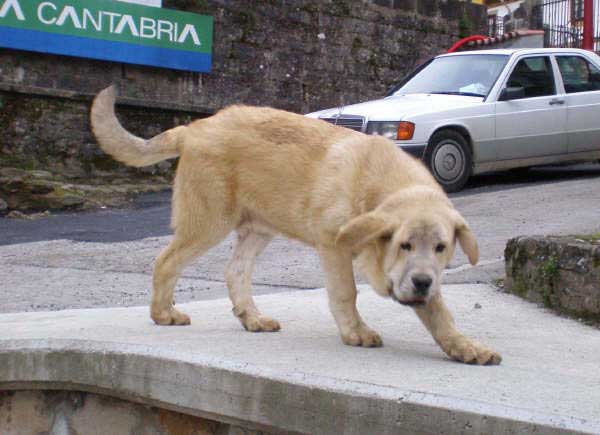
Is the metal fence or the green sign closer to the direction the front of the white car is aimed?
the green sign

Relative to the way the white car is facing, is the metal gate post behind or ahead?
behind

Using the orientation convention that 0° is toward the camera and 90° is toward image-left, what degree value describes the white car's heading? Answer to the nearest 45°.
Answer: approximately 45°

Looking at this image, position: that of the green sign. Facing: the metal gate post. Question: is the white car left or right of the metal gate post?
right

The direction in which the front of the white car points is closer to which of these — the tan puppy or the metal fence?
the tan puppy

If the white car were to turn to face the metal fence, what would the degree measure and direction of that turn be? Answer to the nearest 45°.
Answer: approximately 135° to its right
